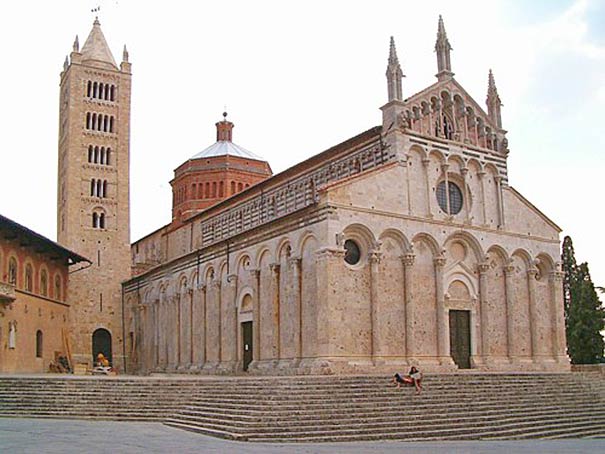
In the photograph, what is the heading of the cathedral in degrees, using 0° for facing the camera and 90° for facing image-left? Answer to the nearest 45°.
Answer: approximately 315°

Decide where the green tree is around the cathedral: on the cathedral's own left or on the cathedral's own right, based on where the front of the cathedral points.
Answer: on the cathedral's own left

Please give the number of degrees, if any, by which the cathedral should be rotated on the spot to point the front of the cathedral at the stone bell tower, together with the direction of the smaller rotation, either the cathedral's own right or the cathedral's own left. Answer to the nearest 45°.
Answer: approximately 180°

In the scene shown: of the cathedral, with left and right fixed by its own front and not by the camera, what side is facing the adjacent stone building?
back

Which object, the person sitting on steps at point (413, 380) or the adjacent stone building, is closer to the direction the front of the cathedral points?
the person sitting on steps

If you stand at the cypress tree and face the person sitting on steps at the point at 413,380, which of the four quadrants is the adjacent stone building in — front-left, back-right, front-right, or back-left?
front-right

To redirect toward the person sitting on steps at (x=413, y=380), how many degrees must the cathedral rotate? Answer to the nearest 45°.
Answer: approximately 45° to its right

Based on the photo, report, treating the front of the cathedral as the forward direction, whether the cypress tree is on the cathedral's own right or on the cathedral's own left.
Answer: on the cathedral's own left
